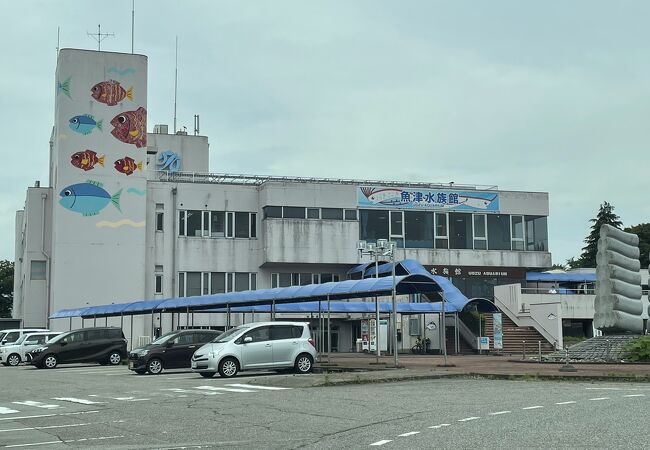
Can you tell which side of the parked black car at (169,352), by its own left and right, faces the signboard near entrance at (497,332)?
back

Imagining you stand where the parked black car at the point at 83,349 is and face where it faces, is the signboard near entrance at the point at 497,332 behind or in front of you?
behind

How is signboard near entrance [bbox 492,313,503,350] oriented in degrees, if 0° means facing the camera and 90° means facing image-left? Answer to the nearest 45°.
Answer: approximately 0°

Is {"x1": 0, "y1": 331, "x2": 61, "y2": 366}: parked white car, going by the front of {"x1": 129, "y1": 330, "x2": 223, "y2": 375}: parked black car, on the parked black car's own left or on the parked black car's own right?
on the parked black car's own right

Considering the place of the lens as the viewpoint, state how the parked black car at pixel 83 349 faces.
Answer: facing to the left of the viewer

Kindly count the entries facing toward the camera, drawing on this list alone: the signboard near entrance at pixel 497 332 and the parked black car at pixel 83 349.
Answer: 1

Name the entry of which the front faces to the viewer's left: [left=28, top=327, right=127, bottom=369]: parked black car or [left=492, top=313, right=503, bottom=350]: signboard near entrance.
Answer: the parked black car

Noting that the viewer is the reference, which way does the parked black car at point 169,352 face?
facing the viewer and to the left of the viewer

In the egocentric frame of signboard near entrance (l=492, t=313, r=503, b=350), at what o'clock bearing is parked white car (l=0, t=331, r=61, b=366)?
The parked white car is roughly at 2 o'clock from the signboard near entrance.
